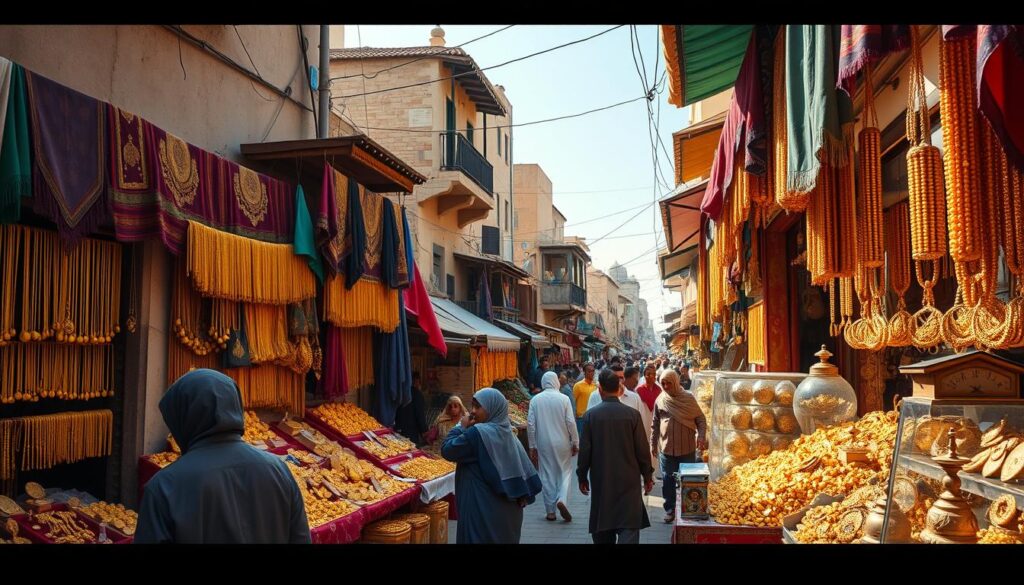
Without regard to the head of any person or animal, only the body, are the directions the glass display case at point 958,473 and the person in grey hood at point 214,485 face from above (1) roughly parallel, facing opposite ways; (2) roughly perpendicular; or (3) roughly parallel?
roughly perpendicular

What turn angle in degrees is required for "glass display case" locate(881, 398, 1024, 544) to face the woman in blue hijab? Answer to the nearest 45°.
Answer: approximately 45° to its right

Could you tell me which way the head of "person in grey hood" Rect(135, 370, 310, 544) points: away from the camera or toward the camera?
away from the camera

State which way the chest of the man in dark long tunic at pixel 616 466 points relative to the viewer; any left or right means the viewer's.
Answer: facing away from the viewer

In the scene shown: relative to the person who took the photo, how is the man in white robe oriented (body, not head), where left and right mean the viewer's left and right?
facing away from the viewer

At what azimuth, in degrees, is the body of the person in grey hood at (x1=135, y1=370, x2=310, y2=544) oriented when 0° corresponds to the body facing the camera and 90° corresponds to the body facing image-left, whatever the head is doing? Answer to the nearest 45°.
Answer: approximately 180°

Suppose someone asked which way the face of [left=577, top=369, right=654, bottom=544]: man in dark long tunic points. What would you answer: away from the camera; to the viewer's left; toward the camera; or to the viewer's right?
away from the camera

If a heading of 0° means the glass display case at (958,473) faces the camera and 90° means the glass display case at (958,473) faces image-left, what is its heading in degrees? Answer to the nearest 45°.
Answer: approximately 45°

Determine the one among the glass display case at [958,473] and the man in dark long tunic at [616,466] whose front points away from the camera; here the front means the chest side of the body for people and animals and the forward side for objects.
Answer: the man in dark long tunic

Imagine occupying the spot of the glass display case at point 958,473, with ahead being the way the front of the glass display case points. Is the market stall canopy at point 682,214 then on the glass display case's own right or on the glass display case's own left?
on the glass display case's own right

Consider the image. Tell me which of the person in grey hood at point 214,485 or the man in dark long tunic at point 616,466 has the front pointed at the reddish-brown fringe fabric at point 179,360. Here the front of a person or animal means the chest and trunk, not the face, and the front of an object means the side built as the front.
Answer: the person in grey hood
